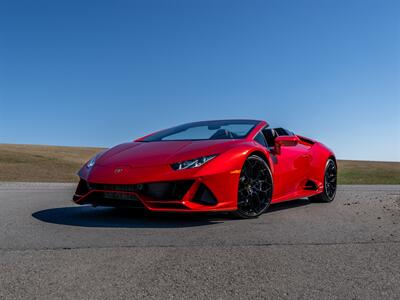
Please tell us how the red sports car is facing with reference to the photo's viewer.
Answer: facing the viewer and to the left of the viewer
